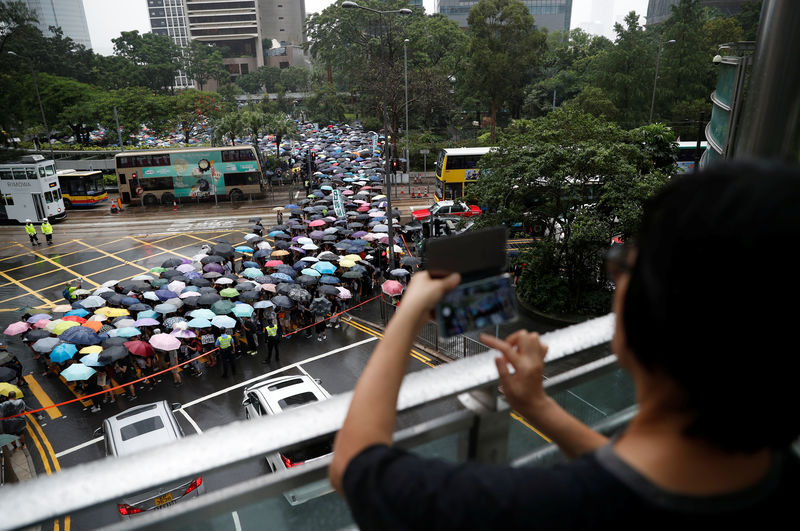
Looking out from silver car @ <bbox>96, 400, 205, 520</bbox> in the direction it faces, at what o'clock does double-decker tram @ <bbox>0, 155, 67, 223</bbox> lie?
The double-decker tram is roughly at 12 o'clock from the silver car.

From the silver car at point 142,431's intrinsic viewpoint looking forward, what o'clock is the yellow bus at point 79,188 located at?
The yellow bus is roughly at 12 o'clock from the silver car.

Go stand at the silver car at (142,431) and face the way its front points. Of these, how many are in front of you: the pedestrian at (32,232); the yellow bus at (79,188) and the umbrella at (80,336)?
3

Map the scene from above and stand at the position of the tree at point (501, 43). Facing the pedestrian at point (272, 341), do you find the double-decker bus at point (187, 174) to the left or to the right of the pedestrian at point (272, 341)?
right

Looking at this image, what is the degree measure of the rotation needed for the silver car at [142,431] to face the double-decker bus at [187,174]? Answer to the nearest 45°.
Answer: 0° — it already faces it

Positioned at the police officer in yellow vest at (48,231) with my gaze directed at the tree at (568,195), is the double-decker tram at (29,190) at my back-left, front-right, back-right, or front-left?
back-left

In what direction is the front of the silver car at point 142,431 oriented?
away from the camera

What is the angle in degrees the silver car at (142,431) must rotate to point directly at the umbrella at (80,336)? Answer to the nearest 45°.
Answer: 0° — it already faces it

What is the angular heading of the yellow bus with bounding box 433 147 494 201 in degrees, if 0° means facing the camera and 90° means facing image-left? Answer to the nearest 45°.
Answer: approximately 45°
